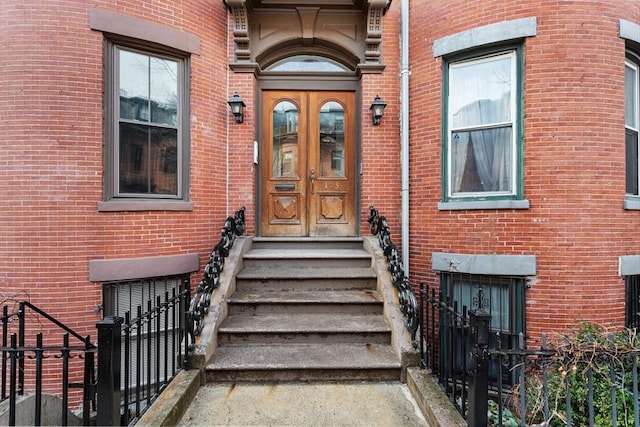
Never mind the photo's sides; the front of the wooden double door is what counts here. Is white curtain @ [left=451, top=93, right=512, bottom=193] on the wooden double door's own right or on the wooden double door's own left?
on the wooden double door's own left

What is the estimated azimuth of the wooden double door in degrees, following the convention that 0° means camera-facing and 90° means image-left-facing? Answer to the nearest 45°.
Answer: approximately 0°

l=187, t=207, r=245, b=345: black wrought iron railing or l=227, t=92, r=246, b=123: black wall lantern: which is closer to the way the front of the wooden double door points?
the black wrought iron railing

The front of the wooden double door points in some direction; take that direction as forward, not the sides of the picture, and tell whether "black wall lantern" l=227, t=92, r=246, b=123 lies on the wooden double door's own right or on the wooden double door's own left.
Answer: on the wooden double door's own right

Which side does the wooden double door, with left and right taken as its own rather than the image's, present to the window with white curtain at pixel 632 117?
left

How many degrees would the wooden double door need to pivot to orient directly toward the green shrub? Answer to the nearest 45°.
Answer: approximately 45° to its left

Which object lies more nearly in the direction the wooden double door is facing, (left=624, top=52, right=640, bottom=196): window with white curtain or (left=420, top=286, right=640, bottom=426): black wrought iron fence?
the black wrought iron fence

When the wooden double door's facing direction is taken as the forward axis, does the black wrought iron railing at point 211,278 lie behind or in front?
in front

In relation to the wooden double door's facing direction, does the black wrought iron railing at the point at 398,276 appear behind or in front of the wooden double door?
in front
